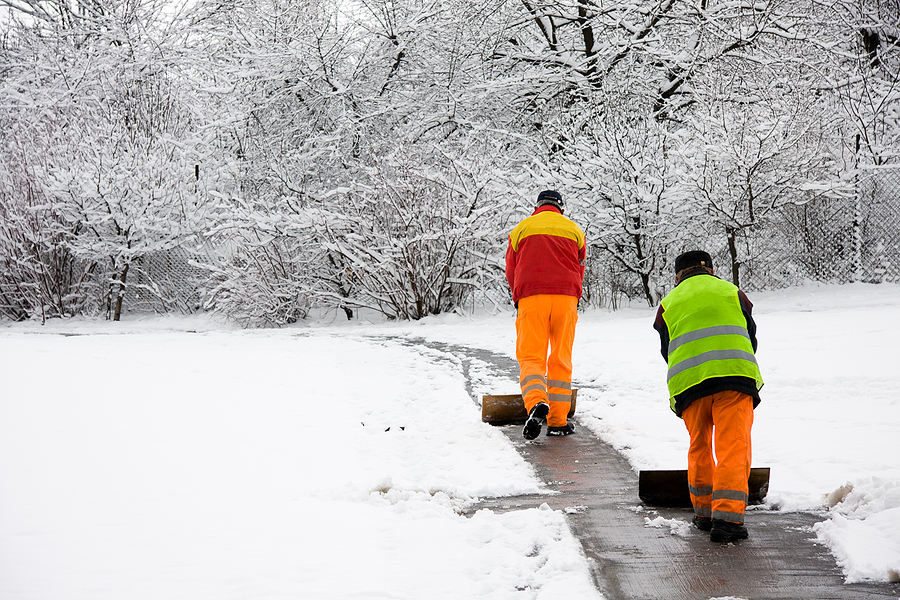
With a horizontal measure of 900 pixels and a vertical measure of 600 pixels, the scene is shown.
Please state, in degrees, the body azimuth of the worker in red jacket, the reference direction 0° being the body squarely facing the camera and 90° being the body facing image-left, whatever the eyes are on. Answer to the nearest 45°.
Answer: approximately 180°

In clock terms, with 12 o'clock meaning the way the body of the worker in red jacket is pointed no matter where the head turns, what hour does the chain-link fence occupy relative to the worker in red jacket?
The chain-link fence is roughly at 1 o'clock from the worker in red jacket.

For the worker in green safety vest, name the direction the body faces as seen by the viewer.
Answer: away from the camera

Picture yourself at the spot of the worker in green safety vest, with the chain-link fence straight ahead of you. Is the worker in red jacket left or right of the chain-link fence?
left

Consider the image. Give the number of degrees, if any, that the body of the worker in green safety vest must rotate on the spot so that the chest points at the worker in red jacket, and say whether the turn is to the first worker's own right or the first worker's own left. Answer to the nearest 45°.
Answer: approximately 45° to the first worker's own left

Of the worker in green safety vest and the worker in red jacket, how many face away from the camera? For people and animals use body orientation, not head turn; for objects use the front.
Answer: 2

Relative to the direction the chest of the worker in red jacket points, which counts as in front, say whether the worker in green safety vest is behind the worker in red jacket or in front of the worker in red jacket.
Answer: behind

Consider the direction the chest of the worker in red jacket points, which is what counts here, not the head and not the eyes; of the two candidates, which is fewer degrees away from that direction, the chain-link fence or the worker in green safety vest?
the chain-link fence

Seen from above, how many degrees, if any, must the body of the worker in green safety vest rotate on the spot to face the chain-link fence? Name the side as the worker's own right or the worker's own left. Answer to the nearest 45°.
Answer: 0° — they already face it

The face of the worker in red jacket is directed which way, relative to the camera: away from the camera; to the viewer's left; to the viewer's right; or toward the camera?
away from the camera
